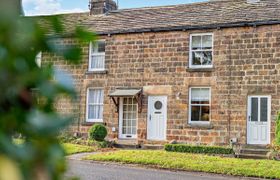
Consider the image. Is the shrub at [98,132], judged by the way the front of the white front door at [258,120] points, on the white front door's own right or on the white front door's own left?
on the white front door's own right

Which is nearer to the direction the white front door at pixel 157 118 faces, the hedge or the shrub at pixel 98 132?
the hedge

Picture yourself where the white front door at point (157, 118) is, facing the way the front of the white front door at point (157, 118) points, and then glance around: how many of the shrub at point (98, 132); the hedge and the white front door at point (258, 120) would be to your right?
1

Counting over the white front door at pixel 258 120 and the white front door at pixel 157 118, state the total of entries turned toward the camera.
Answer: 2

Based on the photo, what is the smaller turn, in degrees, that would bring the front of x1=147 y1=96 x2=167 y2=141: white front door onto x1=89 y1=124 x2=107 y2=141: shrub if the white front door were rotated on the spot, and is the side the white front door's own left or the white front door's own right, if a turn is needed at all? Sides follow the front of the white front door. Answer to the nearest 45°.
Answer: approximately 90° to the white front door's own right

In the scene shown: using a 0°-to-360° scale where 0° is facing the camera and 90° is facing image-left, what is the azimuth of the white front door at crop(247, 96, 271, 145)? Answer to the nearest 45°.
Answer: approximately 0°

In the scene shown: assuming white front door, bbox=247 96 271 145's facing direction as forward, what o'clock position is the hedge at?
The hedge is roughly at 2 o'clock from the white front door.

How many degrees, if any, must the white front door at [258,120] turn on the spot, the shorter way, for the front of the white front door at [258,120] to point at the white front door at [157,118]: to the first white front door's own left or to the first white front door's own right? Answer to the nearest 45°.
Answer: approximately 90° to the first white front door's own right

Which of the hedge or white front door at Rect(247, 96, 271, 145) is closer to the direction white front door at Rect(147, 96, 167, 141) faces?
the hedge
